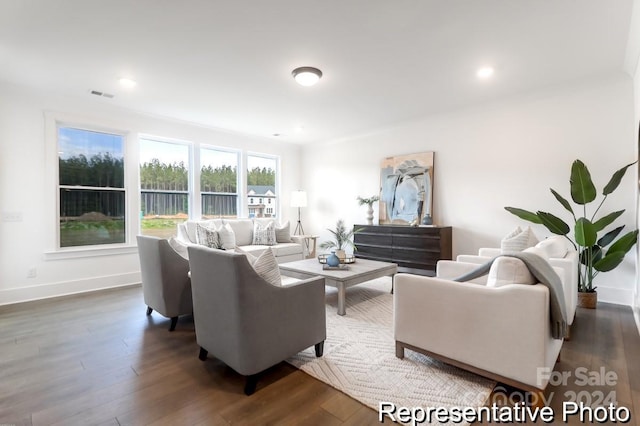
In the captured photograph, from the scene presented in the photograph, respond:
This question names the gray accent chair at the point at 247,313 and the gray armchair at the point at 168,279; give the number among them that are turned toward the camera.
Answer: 0

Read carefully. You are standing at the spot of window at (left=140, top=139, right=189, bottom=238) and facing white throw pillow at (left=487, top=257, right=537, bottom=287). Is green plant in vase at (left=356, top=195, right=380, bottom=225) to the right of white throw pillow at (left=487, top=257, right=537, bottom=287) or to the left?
left

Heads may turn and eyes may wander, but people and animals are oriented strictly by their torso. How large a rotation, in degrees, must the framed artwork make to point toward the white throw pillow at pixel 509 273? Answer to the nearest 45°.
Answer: approximately 45° to its left

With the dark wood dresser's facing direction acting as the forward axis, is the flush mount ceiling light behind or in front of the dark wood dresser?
in front

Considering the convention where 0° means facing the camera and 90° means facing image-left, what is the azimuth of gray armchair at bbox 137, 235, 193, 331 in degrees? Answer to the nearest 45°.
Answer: approximately 225°

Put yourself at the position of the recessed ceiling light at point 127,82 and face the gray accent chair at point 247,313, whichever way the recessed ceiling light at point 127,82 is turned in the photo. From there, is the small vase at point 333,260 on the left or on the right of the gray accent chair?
left

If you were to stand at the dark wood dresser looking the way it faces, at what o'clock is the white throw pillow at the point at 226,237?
The white throw pillow is roughly at 1 o'clock from the dark wood dresser.

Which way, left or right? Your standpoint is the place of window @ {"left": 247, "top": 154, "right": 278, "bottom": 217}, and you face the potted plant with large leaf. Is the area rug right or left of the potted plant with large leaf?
right

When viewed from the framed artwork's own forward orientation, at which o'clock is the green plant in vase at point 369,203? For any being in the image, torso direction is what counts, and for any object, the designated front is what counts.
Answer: The green plant in vase is roughly at 2 o'clock from the framed artwork.

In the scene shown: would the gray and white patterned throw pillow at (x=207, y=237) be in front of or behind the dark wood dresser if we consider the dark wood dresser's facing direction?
in front

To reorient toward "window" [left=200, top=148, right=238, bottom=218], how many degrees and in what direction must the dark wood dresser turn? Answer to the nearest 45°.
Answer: approximately 45° to its right

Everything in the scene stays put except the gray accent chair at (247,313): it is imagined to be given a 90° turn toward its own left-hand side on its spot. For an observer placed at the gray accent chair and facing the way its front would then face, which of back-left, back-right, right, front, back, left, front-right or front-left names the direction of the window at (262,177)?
front-right
